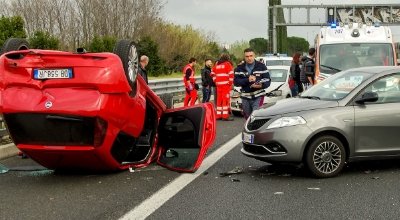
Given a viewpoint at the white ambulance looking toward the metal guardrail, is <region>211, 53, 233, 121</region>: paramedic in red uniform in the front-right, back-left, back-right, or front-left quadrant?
front-left

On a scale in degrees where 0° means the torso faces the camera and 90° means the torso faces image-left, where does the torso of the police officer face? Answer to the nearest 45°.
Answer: approximately 0°

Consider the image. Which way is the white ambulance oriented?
toward the camera

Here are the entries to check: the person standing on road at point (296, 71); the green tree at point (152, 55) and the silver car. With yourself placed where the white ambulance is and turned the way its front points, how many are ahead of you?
1

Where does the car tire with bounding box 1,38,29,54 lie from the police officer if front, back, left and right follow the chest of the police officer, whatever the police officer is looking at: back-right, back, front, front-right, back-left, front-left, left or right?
front-right

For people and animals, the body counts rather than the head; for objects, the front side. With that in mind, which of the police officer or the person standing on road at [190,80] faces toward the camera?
the police officer

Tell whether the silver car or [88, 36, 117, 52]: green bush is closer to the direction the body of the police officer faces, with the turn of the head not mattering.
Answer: the silver car

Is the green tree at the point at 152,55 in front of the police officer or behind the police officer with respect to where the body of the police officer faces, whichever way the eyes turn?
behind

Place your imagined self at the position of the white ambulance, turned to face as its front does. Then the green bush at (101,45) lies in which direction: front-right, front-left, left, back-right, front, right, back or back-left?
back-right

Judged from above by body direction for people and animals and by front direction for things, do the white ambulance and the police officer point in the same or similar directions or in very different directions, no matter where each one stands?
same or similar directions

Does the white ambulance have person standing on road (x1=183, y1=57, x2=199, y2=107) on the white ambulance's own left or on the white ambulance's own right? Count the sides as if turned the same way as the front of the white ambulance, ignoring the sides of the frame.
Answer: on the white ambulance's own right
